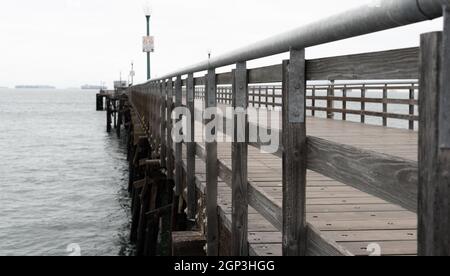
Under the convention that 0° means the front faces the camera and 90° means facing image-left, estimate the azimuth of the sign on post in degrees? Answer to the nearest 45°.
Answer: approximately 0°
